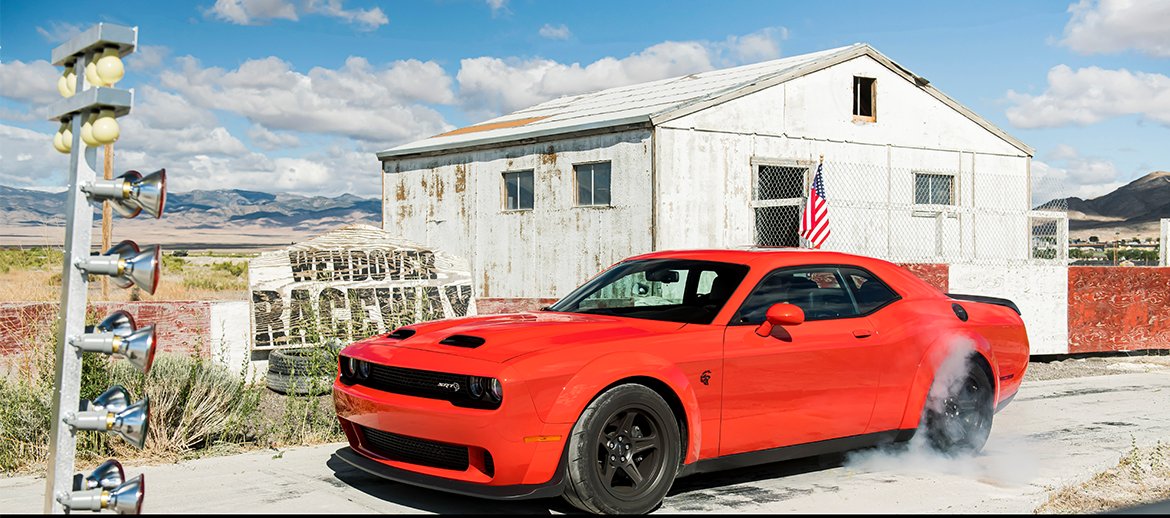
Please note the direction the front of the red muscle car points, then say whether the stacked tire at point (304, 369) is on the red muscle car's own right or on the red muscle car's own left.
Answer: on the red muscle car's own right

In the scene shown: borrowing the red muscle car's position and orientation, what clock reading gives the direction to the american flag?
The american flag is roughly at 5 o'clock from the red muscle car.

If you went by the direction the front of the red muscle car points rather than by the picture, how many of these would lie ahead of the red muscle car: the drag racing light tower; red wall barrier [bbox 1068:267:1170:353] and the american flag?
1

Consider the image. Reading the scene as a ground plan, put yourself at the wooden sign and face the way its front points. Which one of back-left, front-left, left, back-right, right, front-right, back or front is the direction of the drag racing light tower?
front

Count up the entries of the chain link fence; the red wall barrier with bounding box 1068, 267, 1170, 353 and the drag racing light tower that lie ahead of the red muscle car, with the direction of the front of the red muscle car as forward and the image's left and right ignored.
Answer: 1

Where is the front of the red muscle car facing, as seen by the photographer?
facing the viewer and to the left of the viewer

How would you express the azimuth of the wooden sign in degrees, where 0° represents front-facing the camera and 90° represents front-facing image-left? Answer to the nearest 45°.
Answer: approximately 0°

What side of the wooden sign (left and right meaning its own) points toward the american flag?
left

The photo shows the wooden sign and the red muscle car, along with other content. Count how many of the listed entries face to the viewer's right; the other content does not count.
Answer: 0

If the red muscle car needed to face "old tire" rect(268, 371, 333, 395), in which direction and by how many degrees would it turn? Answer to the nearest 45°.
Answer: approximately 90° to its right

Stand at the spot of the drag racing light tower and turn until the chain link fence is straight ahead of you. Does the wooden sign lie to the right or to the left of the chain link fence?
left

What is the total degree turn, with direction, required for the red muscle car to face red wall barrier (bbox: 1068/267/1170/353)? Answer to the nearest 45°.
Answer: approximately 180°

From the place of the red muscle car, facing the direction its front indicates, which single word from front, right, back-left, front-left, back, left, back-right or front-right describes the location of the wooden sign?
right

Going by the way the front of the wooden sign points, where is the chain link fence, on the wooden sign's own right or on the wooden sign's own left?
on the wooden sign's own left
